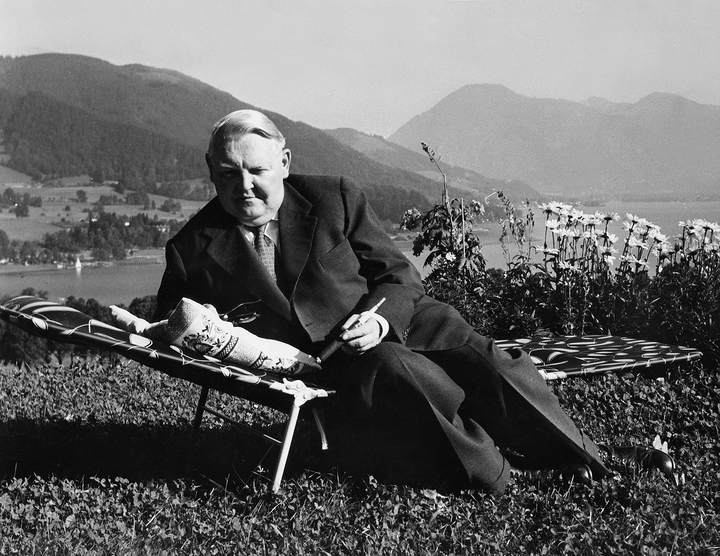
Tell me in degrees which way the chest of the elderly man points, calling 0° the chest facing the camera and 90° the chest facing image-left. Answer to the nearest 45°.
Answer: approximately 0°

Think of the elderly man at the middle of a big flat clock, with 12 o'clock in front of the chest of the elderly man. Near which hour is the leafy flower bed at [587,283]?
The leafy flower bed is roughly at 7 o'clock from the elderly man.
